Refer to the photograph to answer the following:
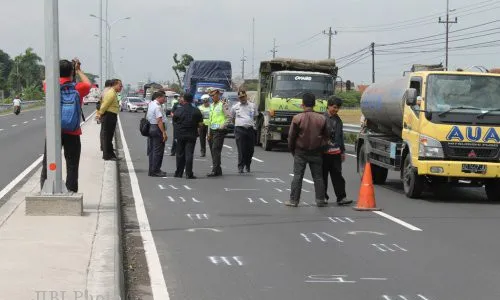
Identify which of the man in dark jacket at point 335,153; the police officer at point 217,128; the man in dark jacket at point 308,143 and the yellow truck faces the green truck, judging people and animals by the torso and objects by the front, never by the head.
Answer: the man in dark jacket at point 308,143

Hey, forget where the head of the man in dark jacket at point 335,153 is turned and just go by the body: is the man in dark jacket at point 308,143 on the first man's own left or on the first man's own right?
on the first man's own right

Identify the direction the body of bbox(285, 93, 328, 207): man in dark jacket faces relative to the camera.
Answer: away from the camera

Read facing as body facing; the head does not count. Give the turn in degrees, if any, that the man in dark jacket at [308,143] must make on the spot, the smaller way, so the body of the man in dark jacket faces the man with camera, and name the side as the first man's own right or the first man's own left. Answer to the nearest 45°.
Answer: approximately 135° to the first man's own left

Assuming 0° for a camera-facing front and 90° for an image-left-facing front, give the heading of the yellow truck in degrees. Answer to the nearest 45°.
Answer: approximately 315°

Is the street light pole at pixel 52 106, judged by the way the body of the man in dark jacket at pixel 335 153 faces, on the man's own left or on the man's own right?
on the man's own right

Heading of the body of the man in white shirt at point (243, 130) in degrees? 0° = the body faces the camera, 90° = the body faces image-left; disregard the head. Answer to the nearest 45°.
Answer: approximately 0°

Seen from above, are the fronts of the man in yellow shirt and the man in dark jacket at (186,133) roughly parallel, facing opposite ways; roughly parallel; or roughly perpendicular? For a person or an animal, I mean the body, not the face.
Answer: roughly perpendicular
